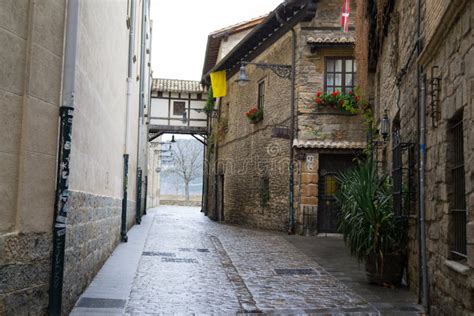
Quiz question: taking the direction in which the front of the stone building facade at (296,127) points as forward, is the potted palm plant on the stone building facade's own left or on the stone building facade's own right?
on the stone building facade's own left

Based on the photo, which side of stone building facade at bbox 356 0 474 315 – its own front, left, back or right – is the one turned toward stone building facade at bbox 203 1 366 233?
right

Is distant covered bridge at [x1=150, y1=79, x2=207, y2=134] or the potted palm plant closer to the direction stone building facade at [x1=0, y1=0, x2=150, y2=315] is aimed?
the potted palm plant

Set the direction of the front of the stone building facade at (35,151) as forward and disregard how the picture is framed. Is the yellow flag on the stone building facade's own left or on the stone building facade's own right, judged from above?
on the stone building facade's own left

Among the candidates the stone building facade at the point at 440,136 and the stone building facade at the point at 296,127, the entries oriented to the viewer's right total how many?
0

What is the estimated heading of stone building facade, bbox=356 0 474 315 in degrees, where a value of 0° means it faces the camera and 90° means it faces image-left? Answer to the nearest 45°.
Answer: approximately 90°

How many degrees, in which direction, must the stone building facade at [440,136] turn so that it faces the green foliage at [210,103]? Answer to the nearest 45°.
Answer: approximately 45° to its right

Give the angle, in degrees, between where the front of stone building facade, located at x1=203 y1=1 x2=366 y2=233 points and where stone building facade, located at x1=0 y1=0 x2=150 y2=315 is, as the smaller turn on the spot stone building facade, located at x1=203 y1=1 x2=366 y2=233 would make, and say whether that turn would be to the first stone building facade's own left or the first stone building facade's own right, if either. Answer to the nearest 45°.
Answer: approximately 45° to the first stone building facade's own right

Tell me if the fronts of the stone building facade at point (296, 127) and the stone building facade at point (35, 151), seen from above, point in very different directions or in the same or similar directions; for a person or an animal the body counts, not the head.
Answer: very different directions

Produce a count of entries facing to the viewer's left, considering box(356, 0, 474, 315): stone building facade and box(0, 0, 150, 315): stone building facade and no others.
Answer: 1

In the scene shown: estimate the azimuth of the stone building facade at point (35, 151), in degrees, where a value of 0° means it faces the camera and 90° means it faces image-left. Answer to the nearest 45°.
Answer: approximately 270°

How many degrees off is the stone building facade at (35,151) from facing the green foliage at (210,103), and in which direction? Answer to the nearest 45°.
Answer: approximately 90° to its left

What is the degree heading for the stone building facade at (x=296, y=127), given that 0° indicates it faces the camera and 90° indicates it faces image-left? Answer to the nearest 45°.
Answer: approximately 45°

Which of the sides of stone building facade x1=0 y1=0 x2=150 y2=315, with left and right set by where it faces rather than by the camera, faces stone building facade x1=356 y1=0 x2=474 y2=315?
front

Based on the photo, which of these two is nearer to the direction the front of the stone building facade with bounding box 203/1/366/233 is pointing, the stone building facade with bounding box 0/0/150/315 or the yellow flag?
the stone building facade
